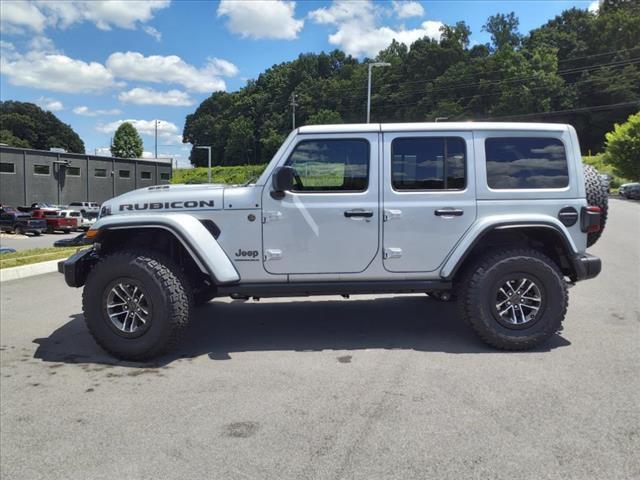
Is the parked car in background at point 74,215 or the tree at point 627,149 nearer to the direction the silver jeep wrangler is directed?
the parked car in background

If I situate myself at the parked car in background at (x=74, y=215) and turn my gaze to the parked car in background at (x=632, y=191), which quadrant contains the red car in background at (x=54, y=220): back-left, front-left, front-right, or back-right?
back-right

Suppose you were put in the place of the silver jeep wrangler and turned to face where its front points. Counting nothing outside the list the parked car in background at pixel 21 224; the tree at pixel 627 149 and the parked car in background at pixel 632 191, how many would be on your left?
0

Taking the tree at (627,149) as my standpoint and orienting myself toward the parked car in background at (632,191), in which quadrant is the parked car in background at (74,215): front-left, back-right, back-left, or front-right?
front-right

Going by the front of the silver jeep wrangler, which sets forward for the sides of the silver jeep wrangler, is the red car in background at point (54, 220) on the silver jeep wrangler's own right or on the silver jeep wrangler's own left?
on the silver jeep wrangler's own right

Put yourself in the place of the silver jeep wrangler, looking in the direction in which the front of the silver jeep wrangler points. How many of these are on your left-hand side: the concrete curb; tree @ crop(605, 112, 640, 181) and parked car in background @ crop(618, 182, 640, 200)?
0

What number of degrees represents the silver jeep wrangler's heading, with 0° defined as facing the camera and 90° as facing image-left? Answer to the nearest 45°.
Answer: approximately 90°

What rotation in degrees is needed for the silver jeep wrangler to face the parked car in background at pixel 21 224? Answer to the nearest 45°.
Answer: approximately 45° to its right

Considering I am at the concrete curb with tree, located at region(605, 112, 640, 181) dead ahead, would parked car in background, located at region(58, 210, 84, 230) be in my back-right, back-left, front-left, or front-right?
front-left

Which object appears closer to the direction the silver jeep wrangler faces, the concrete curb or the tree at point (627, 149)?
the concrete curb

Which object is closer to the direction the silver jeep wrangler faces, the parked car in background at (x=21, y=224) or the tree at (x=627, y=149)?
the parked car in background

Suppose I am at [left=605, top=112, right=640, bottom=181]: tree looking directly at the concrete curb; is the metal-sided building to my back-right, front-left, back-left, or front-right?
front-right
